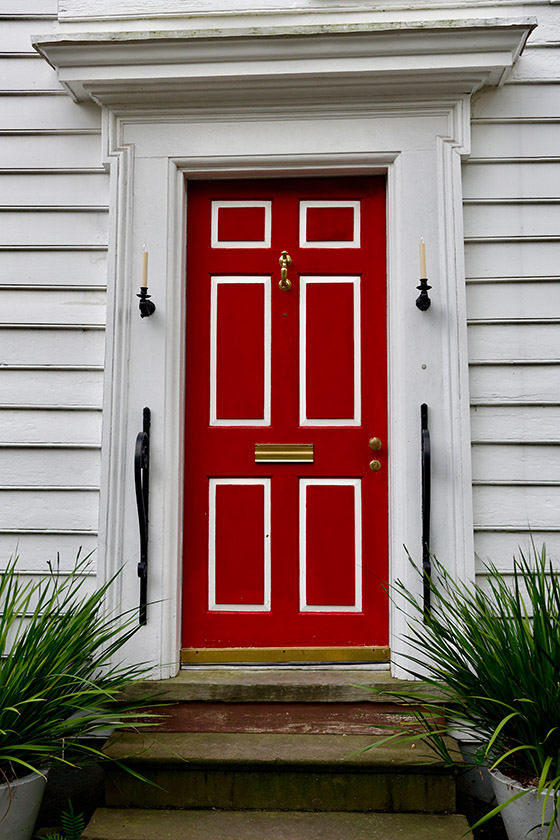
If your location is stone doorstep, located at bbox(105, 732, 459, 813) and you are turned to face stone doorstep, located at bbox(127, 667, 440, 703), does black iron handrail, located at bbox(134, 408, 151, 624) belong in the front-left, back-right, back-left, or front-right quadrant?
front-left

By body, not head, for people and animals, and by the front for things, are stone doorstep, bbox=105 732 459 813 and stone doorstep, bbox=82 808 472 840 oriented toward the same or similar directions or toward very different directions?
same or similar directions

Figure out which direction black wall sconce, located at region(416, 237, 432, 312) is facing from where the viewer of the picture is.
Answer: facing the viewer

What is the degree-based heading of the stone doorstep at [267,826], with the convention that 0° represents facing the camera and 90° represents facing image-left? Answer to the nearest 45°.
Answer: approximately 0°

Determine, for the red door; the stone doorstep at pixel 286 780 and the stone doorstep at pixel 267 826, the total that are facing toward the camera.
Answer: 3

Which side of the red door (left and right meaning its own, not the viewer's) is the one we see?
front

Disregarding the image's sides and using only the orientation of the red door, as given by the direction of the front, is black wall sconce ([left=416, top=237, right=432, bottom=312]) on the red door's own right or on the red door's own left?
on the red door's own left

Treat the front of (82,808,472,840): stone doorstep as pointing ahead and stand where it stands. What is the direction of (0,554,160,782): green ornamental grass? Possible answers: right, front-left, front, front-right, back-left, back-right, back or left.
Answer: right

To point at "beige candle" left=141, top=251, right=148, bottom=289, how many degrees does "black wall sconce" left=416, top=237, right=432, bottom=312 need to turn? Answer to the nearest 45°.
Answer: approximately 90° to its right
